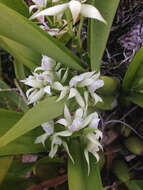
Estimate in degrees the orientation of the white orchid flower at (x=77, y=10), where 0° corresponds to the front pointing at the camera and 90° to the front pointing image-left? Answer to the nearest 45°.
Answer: approximately 0°
